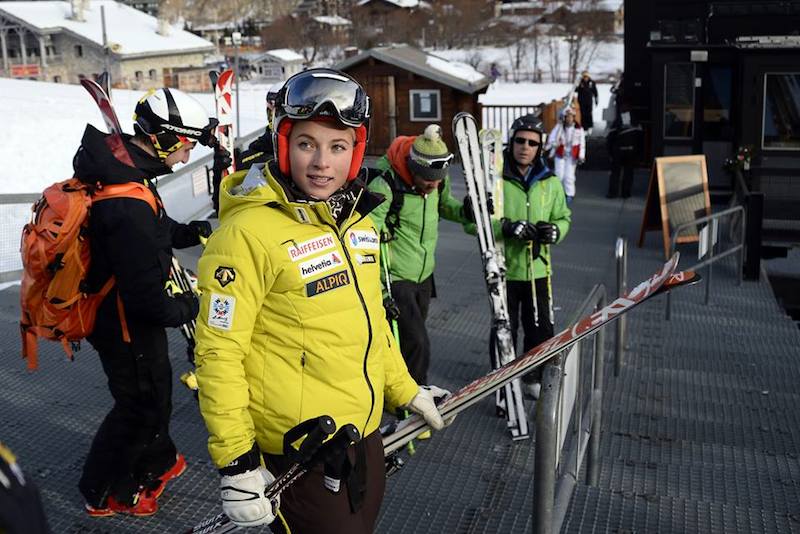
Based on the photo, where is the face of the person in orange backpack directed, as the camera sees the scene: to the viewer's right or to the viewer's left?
to the viewer's right

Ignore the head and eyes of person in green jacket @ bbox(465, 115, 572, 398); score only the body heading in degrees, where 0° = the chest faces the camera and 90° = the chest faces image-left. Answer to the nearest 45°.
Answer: approximately 0°

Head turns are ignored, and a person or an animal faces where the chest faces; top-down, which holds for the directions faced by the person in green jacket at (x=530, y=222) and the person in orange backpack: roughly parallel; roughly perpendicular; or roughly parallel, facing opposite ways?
roughly perpendicular

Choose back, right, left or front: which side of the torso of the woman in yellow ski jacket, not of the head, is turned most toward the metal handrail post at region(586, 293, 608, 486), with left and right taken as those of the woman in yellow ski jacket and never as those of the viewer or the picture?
left

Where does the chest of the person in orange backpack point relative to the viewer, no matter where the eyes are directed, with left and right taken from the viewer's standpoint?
facing to the right of the viewer

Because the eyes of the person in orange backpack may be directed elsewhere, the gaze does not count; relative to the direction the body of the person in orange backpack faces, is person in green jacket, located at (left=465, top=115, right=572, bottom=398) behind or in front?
in front

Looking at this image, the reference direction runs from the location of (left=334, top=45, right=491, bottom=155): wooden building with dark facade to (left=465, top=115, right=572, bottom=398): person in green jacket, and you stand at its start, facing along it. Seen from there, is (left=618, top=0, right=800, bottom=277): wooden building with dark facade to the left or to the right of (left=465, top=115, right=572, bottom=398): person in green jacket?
left

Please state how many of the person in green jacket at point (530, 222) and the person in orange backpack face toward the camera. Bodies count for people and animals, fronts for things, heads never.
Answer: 1

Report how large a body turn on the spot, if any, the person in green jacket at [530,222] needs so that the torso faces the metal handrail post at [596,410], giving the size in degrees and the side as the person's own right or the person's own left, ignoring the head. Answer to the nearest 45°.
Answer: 0° — they already face it

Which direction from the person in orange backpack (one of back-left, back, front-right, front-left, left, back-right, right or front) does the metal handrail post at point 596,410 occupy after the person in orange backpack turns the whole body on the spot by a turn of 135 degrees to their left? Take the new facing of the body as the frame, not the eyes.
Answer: back-right

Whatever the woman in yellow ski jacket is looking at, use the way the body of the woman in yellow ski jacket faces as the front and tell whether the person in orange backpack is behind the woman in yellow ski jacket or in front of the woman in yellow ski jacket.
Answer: behind

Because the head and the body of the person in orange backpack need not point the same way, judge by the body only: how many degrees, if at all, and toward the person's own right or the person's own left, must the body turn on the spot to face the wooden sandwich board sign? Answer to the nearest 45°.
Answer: approximately 45° to the person's own left
